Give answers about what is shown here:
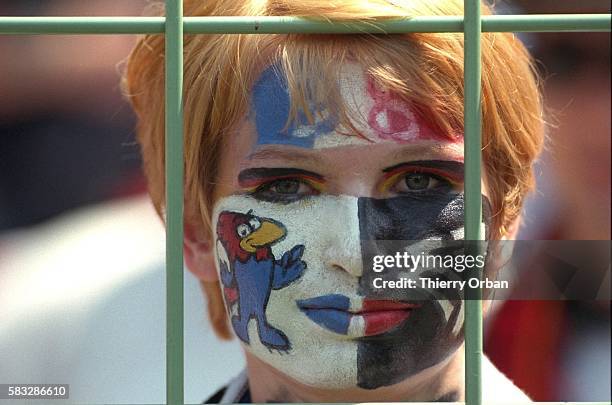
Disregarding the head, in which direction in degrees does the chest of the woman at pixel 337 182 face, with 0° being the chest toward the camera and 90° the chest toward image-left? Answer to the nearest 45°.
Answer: approximately 0°
